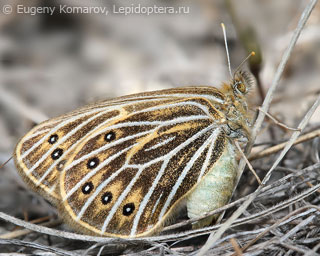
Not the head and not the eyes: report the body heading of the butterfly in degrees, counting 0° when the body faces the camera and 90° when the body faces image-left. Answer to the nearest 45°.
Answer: approximately 270°
